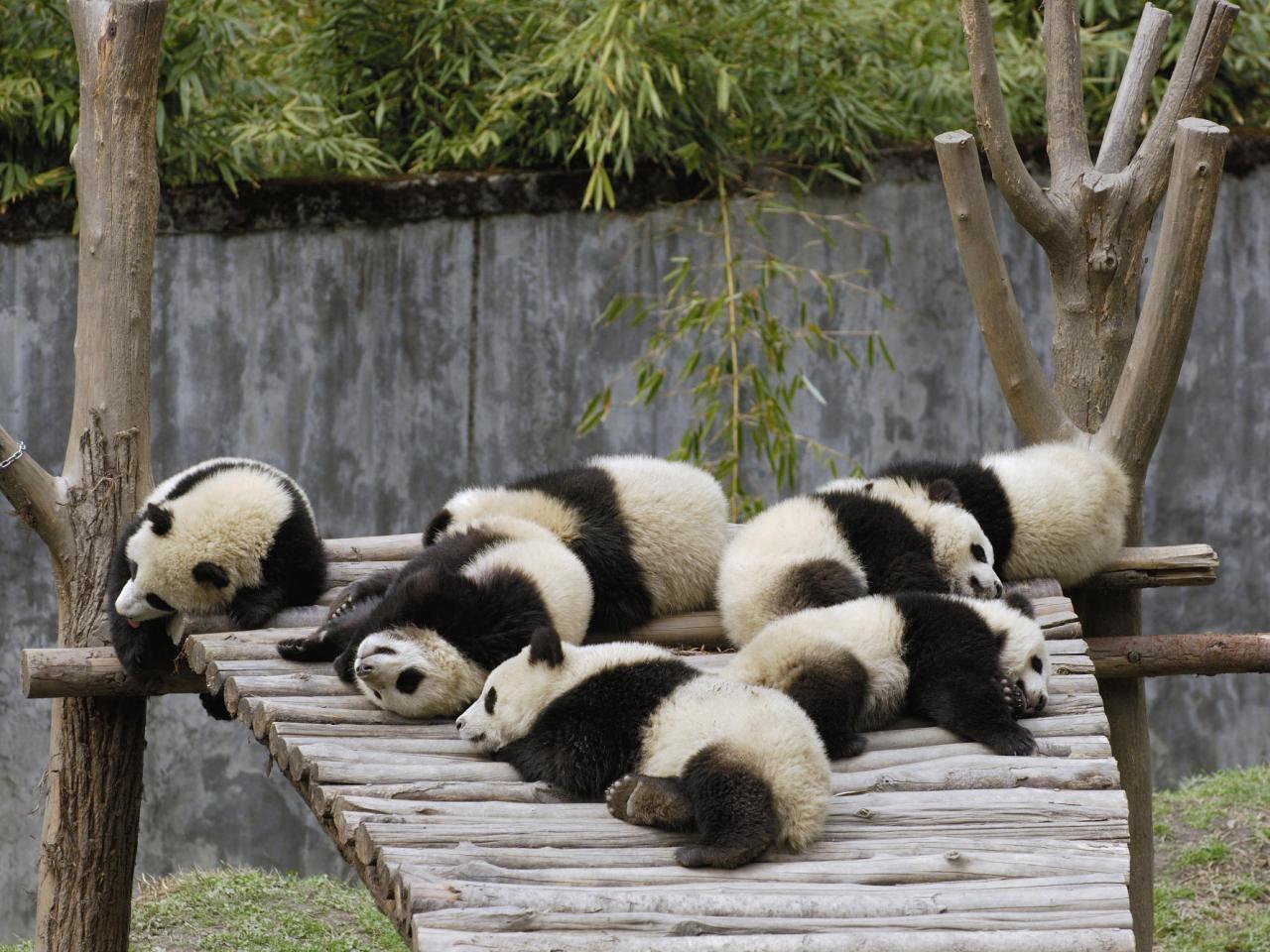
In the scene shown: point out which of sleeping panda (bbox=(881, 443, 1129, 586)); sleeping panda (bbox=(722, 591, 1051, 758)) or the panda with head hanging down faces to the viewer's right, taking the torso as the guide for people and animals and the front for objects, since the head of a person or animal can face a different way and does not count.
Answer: sleeping panda (bbox=(722, 591, 1051, 758))

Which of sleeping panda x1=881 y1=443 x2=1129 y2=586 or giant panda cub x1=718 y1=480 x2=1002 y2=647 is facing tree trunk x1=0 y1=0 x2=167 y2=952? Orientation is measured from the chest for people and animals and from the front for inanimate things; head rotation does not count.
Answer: the sleeping panda

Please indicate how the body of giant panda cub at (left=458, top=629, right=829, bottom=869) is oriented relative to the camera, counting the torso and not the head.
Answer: to the viewer's left

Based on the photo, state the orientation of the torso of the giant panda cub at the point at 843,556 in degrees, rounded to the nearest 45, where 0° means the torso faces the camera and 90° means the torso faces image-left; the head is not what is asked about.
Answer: approximately 270°

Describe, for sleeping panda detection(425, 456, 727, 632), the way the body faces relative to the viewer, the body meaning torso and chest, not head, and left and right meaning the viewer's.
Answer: facing to the left of the viewer

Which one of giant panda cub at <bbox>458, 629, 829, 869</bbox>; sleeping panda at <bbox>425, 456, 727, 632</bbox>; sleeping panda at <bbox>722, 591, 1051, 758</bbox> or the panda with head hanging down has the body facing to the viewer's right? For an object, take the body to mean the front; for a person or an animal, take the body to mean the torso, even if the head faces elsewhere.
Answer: sleeping panda at <bbox>722, 591, 1051, 758</bbox>

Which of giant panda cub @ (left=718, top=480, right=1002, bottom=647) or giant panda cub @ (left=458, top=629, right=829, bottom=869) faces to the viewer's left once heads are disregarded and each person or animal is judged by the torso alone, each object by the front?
giant panda cub @ (left=458, top=629, right=829, bottom=869)

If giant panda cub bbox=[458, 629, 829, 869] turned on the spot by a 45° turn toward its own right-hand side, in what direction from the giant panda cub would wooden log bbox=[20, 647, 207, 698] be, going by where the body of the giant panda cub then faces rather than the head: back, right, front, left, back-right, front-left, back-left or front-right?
front

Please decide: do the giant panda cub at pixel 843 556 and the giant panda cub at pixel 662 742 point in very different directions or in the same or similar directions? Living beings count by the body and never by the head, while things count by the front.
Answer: very different directions

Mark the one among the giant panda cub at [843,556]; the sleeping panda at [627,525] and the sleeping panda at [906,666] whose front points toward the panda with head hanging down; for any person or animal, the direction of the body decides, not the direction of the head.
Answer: the sleeping panda at [627,525]

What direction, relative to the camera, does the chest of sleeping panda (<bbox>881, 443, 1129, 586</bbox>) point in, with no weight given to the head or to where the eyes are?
to the viewer's left

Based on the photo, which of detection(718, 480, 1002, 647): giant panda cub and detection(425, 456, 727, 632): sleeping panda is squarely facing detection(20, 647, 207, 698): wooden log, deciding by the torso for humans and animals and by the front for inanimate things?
the sleeping panda

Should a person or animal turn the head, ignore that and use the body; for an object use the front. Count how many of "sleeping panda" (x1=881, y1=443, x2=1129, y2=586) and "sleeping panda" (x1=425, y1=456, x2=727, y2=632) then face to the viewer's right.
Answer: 0

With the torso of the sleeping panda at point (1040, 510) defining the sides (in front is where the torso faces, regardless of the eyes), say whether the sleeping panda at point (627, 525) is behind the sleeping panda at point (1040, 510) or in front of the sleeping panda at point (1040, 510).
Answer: in front

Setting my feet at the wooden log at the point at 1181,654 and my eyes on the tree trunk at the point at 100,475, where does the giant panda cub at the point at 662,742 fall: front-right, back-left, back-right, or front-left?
front-left

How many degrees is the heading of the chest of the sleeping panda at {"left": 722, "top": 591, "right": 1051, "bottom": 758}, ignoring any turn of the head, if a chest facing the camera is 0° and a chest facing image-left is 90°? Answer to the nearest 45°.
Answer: approximately 270°

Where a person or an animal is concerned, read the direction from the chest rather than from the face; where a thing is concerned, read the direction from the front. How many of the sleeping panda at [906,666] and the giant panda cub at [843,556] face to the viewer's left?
0

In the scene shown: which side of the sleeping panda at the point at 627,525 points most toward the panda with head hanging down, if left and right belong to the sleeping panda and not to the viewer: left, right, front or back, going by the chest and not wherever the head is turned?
front
